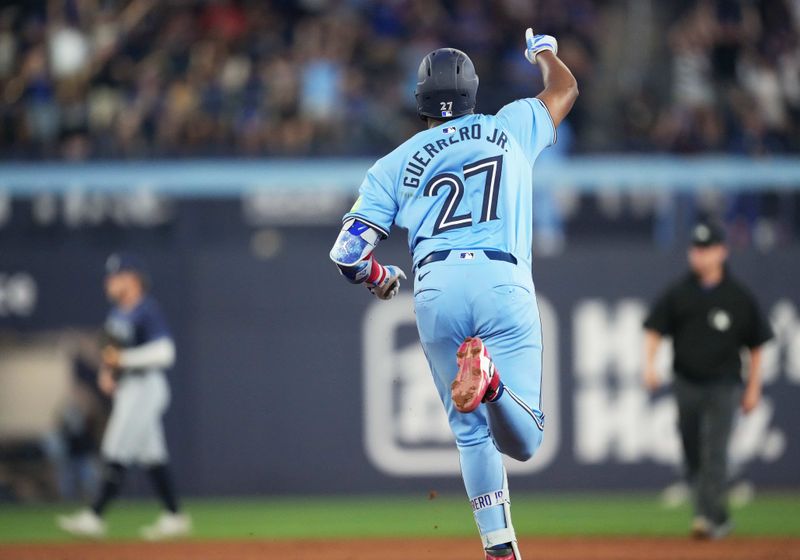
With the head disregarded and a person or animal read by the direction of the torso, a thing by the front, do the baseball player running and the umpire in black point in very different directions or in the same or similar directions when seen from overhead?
very different directions

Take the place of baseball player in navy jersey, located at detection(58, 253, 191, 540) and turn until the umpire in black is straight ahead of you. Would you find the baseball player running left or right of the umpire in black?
right

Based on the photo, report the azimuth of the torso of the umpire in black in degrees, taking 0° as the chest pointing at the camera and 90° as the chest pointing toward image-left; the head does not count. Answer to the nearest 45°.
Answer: approximately 0°

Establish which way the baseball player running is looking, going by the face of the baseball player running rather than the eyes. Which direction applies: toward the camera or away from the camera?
away from the camera

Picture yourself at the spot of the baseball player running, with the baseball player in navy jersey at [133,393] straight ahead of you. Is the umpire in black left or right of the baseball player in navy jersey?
right

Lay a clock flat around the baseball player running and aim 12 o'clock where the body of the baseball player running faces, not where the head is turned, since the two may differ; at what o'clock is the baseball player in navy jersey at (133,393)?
The baseball player in navy jersey is roughly at 11 o'clock from the baseball player running.

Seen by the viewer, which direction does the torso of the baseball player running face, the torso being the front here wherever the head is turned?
away from the camera

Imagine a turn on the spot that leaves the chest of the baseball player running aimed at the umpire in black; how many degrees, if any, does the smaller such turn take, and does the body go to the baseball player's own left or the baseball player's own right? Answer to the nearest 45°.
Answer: approximately 45° to the baseball player's own right
